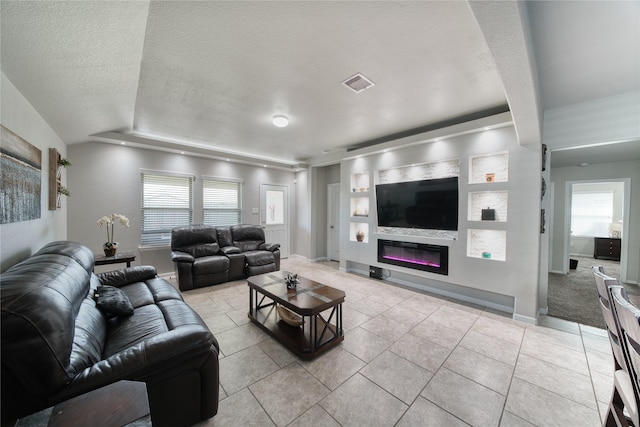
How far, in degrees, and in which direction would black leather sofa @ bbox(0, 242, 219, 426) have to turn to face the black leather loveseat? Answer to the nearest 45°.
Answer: approximately 45° to its left

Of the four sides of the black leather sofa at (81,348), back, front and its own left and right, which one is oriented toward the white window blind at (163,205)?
left

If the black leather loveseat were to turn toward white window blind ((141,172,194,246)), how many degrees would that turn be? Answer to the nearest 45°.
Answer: approximately 180°

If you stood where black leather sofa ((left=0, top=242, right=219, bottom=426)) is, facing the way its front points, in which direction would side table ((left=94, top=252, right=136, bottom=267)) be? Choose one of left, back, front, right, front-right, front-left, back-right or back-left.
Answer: left

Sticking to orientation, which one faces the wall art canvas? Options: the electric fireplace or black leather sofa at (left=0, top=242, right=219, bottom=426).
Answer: the electric fireplace

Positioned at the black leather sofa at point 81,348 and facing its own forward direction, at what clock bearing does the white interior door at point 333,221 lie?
The white interior door is roughly at 11 o'clock from the black leather sofa.

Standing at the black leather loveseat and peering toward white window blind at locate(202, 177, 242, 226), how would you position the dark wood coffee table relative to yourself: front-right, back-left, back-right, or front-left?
back-right

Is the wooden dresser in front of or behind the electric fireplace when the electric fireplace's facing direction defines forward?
behind

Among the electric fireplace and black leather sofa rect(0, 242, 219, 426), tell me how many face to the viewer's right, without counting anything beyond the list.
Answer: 1

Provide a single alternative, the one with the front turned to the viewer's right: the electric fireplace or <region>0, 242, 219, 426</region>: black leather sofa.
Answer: the black leather sofa

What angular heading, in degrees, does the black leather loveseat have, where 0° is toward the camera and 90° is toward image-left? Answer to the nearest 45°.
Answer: approximately 315°

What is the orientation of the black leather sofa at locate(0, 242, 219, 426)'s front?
to the viewer's right

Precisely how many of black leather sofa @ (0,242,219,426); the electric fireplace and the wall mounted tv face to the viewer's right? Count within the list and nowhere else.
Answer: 1
